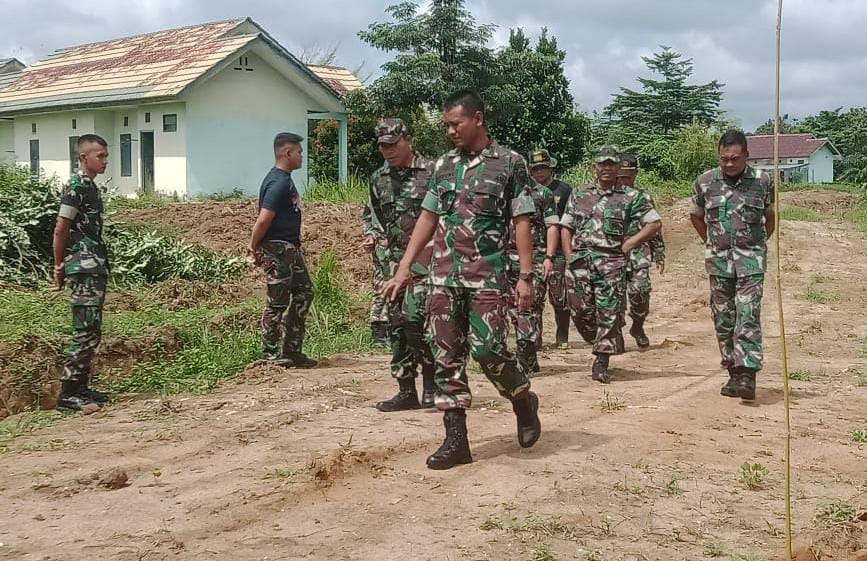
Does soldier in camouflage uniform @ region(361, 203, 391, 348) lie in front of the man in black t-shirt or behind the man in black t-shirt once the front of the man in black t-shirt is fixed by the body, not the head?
in front

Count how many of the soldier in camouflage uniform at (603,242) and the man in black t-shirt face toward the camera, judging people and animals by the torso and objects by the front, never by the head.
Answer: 1

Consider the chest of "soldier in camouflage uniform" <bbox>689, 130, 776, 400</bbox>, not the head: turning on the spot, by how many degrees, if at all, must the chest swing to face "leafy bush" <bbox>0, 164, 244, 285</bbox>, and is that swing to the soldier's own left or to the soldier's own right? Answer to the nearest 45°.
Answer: approximately 90° to the soldier's own right

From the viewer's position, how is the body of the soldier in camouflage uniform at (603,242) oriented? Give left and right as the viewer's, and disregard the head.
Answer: facing the viewer

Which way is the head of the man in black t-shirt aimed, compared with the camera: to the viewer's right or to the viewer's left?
to the viewer's right

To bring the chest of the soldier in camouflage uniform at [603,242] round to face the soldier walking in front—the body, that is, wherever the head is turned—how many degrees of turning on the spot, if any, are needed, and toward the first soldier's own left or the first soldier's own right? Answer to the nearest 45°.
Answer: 0° — they already face them

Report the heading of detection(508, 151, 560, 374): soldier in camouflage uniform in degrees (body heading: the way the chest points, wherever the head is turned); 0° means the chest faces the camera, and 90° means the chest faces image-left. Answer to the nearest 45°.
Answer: approximately 45°

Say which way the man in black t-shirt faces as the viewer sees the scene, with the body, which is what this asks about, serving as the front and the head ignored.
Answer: to the viewer's right

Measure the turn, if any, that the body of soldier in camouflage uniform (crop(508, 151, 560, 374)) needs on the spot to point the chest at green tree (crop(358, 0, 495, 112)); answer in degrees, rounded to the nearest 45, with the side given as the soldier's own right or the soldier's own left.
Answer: approximately 135° to the soldier's own right

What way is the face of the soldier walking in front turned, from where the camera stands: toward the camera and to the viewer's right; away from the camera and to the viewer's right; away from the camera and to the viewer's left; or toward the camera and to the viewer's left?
toward the camera and to the viewer's left
